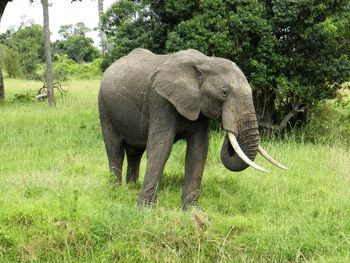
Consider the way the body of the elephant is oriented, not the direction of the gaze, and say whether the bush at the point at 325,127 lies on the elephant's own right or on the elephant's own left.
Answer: on the elephant's own left

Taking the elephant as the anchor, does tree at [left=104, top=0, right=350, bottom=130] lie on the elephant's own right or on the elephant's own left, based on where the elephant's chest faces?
on the elephant's own left

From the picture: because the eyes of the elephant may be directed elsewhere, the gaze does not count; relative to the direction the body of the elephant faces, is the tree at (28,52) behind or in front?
behind

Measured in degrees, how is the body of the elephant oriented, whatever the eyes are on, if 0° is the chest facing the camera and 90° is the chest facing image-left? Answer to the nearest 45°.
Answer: approximately 315°

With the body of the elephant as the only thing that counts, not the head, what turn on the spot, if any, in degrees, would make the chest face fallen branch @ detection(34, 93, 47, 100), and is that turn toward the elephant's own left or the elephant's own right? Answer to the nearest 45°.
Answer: approximately 180°

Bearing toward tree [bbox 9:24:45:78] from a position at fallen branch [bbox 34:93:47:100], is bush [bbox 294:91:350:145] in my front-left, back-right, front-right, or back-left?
back-right
